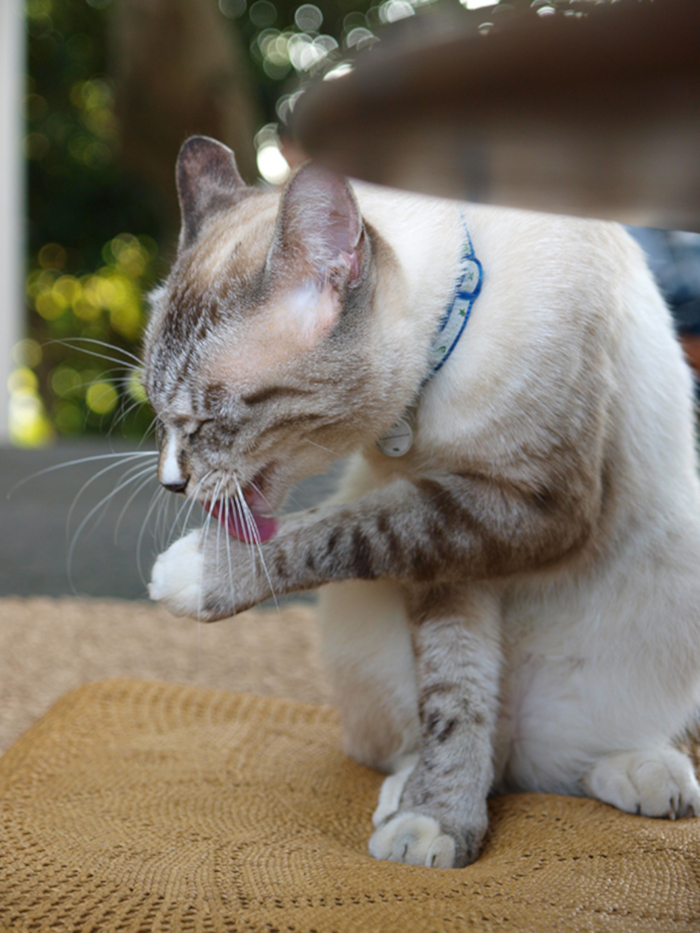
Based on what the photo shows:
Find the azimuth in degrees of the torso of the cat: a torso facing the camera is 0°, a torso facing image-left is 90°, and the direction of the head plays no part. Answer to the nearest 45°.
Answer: approximately 45°

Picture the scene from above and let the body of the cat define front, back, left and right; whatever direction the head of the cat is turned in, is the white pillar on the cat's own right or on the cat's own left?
on the cat's own right

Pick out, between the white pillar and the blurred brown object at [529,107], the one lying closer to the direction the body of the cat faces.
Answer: the blurred brown object
